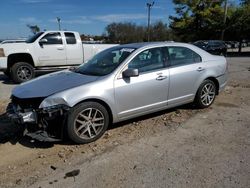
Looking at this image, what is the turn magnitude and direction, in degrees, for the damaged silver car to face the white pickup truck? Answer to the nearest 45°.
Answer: approximately 90° to its right

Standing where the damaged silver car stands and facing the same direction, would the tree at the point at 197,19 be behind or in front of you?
behind

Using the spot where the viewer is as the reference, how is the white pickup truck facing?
facing to the left of the viewer

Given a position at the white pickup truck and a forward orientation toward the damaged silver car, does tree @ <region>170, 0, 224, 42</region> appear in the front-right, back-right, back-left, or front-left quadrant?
back-left

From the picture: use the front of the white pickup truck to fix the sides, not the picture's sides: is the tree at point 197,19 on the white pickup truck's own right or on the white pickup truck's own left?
on the white pickup truck's own right

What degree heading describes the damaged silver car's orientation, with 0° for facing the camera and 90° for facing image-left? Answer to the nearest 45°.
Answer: approximately 45°
